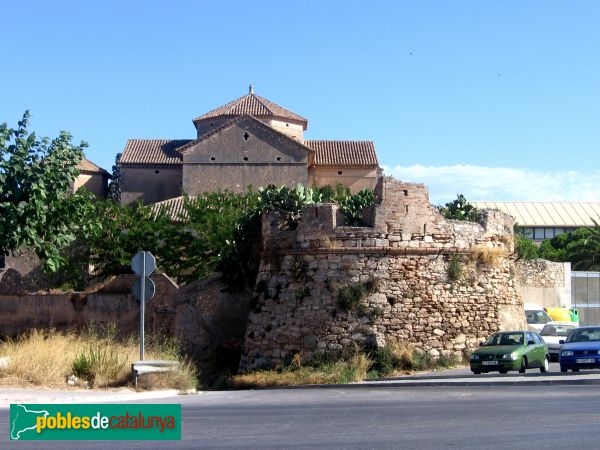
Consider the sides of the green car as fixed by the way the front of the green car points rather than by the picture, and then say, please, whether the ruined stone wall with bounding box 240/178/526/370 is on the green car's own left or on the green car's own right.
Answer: on the green car's own right

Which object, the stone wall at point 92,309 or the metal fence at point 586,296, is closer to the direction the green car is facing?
the stone wall

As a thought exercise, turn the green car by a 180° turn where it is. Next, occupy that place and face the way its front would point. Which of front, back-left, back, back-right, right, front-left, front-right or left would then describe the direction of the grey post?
back

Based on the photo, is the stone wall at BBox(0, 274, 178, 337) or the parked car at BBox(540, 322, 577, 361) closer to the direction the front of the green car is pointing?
the stone wall

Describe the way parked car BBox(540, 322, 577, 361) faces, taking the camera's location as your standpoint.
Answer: facing the viewer and to the left of the viewer

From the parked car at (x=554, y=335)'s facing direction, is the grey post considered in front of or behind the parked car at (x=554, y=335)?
in front

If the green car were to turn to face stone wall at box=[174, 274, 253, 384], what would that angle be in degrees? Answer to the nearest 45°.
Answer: approximately 45° to its right

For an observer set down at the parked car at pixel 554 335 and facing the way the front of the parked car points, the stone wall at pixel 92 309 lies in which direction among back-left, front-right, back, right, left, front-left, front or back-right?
front-right

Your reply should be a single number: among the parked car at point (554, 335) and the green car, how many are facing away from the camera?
0

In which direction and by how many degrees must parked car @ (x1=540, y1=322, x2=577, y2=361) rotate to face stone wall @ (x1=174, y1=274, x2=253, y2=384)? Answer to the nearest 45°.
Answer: approximately 45° to its right

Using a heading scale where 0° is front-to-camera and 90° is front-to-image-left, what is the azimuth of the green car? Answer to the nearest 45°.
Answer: approximately 45°
